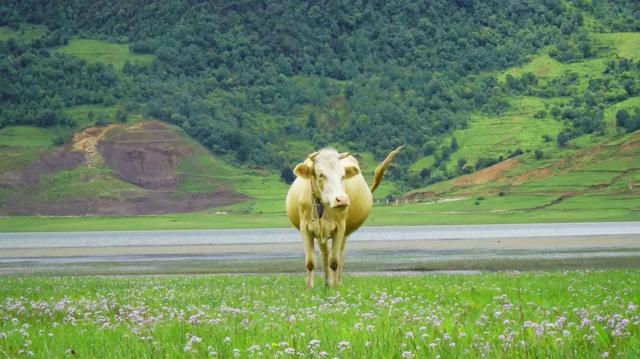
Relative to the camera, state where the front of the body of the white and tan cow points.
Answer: toward the camera
